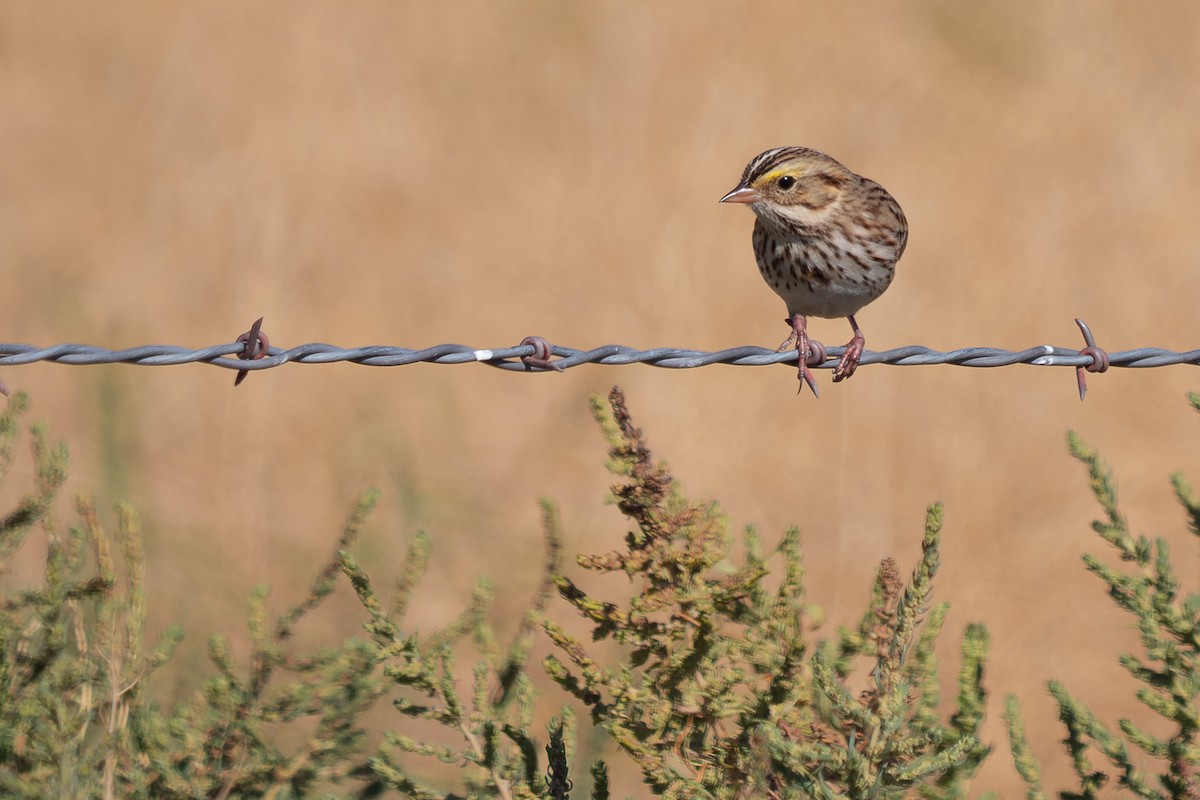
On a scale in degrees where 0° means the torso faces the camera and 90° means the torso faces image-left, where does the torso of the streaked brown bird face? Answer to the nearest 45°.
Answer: approximately 45°
